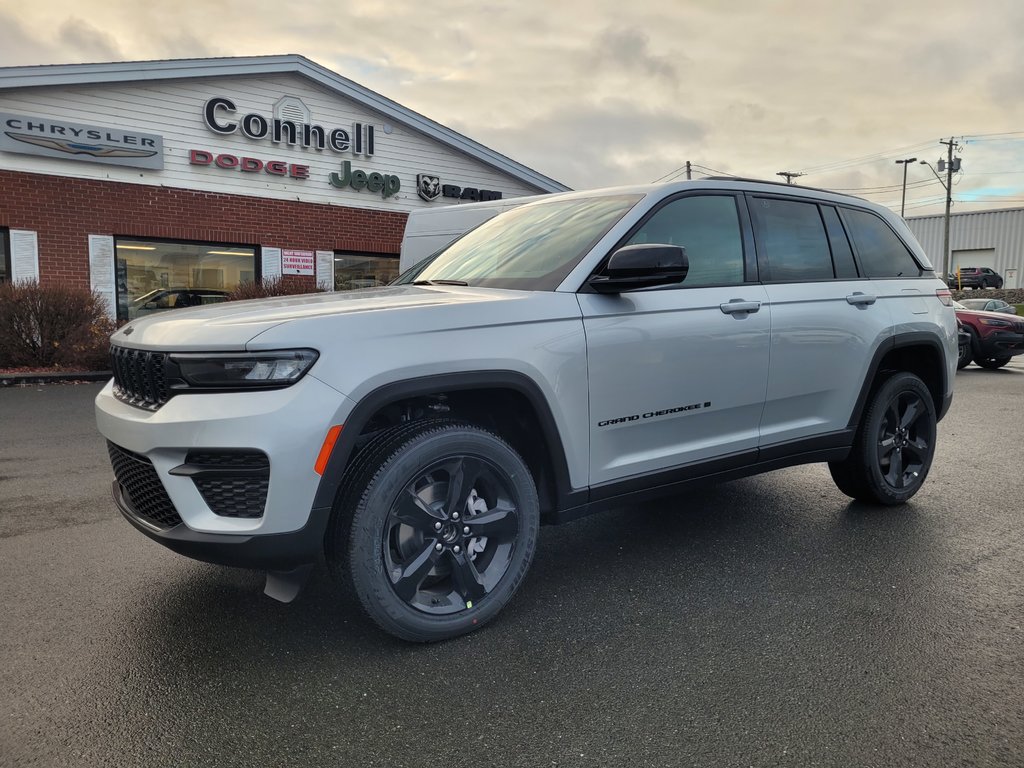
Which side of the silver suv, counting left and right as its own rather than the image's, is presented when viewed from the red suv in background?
back

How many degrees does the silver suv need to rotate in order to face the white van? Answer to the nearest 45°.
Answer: approximately 135° to its right

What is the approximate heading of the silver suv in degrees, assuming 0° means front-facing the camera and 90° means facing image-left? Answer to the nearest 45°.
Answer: approximately 45°

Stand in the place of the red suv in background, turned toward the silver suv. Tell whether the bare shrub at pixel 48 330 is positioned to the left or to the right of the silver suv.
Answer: right

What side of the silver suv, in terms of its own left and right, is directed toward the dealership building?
right

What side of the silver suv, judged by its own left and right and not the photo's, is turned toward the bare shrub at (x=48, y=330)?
right
